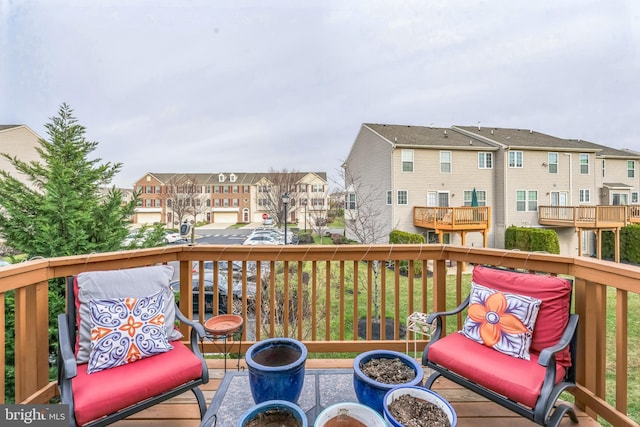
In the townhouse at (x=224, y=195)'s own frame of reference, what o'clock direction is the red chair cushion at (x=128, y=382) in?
The red chair cushion is roughly at 12 o'clock from the townhouse.

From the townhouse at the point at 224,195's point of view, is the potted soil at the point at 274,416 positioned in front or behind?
in front

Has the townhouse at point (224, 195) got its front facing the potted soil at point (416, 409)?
yes

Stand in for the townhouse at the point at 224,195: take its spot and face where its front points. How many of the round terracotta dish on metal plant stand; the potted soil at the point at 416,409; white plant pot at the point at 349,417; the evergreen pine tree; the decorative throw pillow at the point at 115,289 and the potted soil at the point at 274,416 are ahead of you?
6

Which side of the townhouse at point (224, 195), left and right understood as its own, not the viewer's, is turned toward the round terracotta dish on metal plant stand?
front

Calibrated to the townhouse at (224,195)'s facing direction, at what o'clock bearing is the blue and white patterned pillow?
The blue and white patterned pillow is roughly at 12 o'clock from the townhouse.

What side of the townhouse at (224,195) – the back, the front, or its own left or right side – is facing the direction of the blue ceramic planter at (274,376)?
front

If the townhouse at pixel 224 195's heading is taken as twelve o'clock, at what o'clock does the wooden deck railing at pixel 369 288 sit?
The wooden deck railing is roughly at 12 o'clock from the townhouse.

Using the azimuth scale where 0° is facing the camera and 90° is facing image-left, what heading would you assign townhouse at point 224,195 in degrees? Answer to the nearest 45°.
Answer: approximately 0°

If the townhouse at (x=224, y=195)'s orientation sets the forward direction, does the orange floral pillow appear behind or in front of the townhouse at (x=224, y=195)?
in front
